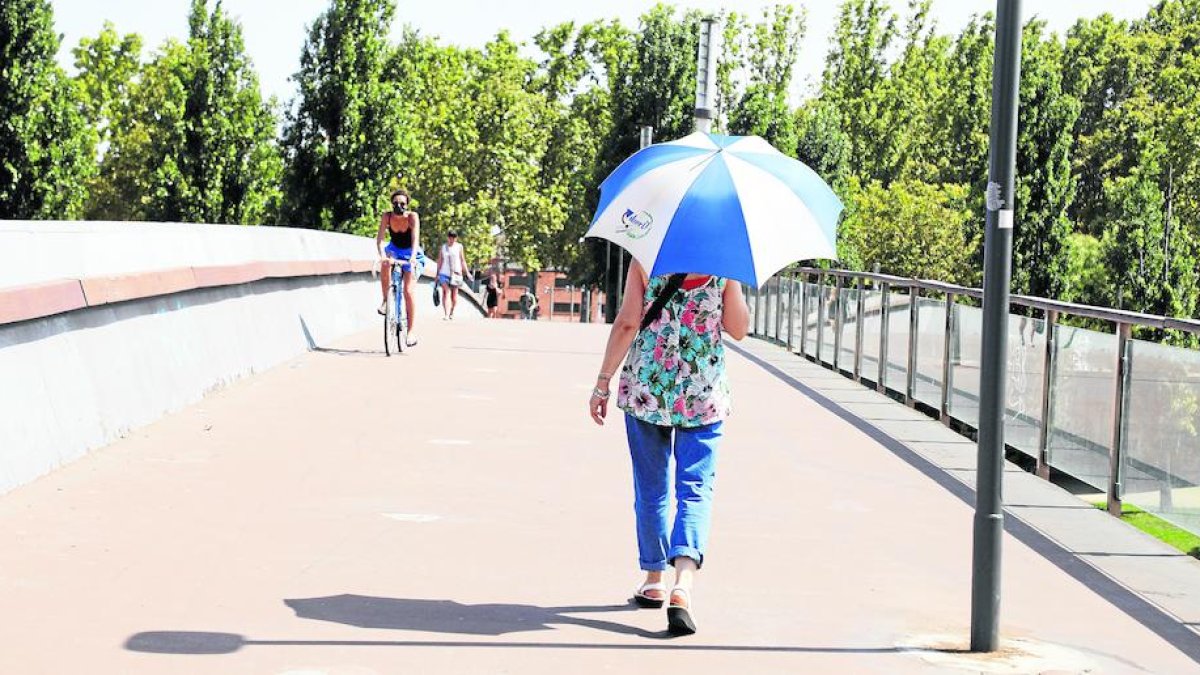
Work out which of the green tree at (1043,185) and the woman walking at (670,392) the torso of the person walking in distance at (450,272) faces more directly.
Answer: the woman walking

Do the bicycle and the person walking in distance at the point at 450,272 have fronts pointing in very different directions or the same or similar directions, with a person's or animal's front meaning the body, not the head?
same or similar directions

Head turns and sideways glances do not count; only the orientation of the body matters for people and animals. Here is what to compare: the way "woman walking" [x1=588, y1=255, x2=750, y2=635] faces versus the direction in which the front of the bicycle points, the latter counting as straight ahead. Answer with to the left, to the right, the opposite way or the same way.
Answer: the opposite way

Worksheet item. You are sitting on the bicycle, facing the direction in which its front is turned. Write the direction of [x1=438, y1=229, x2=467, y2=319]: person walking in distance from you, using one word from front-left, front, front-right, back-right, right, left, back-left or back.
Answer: back

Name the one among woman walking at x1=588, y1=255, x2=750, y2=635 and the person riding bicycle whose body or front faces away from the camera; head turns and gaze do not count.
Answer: the woman walking

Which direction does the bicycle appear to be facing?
toward the camera

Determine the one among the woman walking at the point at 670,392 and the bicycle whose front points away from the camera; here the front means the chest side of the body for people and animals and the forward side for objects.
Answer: the woman walking

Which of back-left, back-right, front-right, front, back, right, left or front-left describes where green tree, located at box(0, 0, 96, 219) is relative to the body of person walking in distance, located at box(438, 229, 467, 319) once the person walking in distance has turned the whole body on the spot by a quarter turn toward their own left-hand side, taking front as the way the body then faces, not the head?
back-left

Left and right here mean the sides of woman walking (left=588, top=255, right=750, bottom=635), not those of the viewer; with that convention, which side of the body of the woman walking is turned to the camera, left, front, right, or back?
back

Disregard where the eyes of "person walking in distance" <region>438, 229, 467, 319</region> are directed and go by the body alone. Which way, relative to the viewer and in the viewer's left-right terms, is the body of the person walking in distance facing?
facing the viewer

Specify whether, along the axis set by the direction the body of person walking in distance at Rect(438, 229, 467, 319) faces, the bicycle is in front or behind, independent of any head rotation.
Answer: in front

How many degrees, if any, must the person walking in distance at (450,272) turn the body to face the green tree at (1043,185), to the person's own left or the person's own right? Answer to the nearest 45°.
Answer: approximately 135° to the person's own left

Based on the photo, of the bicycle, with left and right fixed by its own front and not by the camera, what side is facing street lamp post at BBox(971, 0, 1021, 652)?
front

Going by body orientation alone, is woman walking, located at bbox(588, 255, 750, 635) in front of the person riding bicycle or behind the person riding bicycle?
in front

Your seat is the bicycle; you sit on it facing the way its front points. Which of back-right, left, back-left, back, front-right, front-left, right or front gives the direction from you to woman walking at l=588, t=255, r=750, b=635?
front
